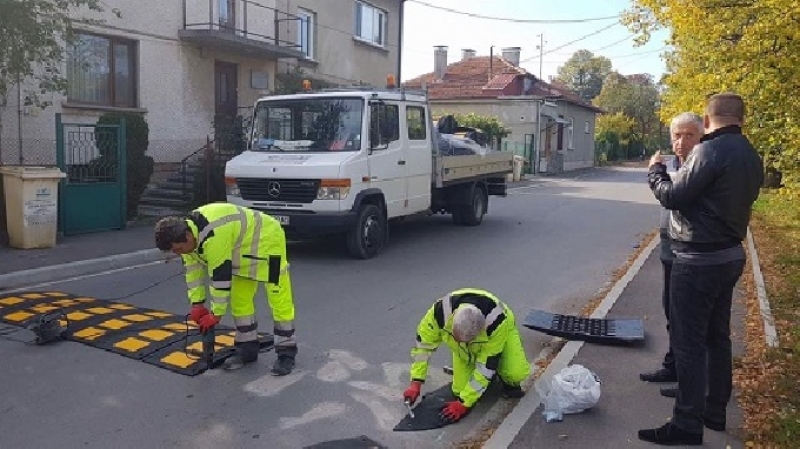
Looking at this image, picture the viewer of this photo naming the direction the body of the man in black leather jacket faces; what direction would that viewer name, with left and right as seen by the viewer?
facing away from the viewer and to the left of the viewer

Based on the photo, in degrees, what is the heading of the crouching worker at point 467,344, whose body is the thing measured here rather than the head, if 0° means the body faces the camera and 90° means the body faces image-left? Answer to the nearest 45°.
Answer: approximately 45°

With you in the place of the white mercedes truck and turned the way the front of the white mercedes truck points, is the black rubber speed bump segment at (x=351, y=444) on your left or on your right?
on your left

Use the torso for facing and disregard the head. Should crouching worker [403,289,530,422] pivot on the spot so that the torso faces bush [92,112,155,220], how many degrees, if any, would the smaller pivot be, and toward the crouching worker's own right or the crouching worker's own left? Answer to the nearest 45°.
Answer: approximately 90° to the crouching worker's own right

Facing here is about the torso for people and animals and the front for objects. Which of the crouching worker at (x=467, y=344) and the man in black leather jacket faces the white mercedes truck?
the man in black leather jacket

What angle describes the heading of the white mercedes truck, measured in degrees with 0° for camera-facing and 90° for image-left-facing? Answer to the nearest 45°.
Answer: approximately 45°

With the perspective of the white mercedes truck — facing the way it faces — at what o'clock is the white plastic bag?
The white plastic bag is roughly at 10 o'clock from the white mercedes truck.

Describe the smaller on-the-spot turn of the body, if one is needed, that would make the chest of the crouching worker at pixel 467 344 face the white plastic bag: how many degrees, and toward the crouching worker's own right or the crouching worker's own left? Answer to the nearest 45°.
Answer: approximately 135° to the crouching worker's own left

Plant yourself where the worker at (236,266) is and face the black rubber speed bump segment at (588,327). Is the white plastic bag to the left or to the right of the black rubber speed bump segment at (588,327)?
right
